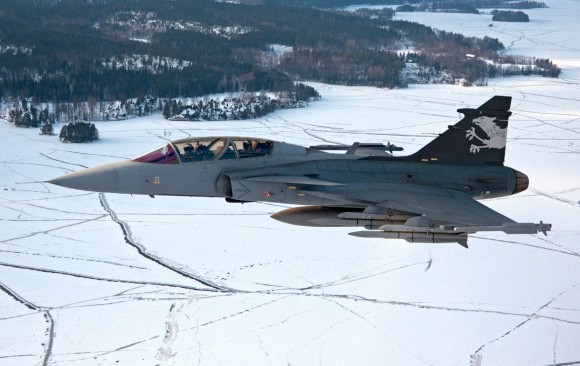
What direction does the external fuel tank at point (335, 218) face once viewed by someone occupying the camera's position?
facing to the left of the viewer
